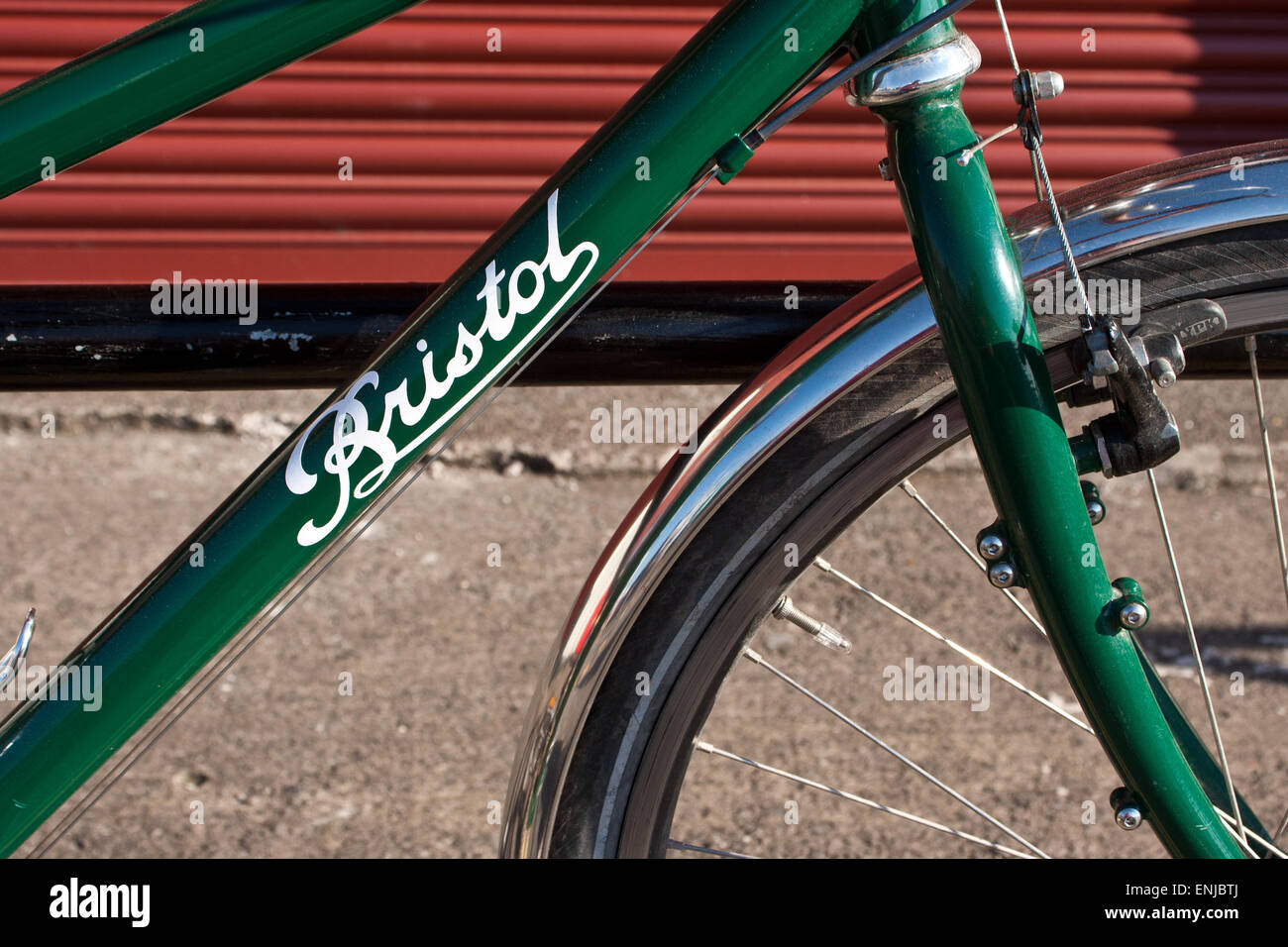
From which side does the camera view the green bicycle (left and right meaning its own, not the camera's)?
right
